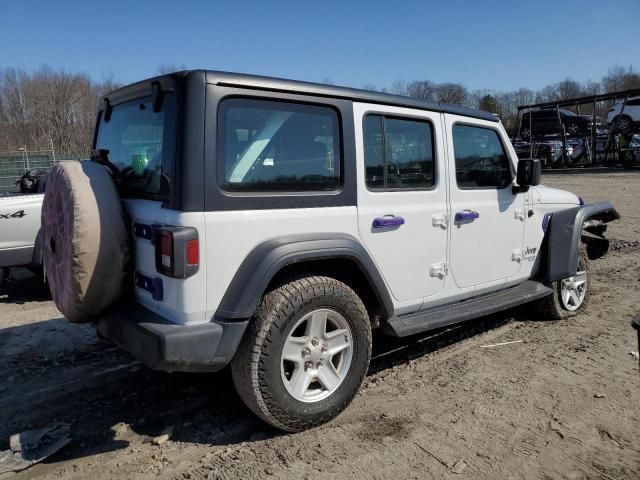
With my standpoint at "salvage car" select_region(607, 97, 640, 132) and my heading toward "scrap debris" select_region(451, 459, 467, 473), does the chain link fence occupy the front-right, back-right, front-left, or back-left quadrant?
front-right

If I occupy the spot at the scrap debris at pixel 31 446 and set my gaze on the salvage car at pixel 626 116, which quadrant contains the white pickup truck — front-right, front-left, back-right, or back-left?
front-left

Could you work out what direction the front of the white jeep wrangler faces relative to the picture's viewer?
facing away from the viewer and to the right of the viewer

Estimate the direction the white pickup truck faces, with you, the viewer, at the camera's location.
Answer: facing to the right of the viewer

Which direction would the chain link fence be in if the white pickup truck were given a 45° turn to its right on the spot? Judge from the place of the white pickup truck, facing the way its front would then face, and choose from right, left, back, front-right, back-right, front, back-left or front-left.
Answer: front-right
